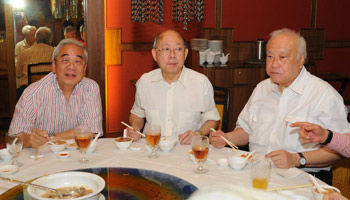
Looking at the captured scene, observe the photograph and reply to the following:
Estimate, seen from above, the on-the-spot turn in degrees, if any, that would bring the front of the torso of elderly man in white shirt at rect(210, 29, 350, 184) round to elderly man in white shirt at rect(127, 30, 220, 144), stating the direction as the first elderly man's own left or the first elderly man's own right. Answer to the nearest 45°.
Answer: approximately 90° to the first elderly man's own right

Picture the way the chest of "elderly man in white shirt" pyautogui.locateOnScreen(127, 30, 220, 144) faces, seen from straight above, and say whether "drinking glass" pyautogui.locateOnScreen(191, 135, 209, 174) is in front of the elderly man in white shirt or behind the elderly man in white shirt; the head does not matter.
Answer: in front

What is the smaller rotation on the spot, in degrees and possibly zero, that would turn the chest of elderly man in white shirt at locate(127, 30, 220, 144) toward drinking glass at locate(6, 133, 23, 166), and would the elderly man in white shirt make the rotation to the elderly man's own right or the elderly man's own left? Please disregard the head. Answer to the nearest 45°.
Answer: approximately 45° to the elderly man's own right

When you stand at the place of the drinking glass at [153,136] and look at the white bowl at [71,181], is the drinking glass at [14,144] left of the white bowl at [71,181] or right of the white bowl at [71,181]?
right

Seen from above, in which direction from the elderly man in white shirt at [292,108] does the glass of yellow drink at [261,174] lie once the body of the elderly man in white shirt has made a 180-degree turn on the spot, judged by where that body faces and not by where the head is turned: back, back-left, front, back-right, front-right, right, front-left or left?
back-right

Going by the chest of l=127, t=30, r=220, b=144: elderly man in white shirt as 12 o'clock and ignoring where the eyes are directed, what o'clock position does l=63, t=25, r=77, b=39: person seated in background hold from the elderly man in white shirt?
The person seated in background is roughly at 5 o'clock from the elderly man in white shirt.

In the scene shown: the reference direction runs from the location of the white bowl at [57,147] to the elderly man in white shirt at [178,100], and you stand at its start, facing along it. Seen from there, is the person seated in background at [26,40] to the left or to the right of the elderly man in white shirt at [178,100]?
left

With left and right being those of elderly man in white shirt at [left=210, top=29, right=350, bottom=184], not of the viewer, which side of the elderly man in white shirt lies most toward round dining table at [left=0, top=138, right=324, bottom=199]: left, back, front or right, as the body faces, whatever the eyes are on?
front

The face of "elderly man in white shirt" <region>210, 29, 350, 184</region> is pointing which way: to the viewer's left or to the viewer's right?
to the viewer's left
